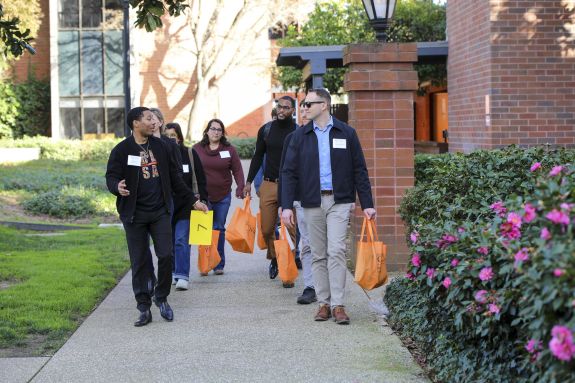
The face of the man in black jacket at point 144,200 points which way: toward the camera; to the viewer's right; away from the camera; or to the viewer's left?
to the viewer's right

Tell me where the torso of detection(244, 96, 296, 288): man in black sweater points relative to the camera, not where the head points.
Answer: toward the camera

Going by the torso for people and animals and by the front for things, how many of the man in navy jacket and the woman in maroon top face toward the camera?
2

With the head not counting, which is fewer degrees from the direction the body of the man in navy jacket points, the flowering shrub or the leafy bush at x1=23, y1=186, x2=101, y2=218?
the flowering shrub

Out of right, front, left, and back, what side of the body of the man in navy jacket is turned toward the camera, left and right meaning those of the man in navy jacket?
front

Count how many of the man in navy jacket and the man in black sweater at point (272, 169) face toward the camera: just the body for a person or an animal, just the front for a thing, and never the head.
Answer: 2

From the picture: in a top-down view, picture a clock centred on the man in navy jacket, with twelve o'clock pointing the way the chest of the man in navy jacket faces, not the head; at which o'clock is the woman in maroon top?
The woman in maroon top is roughly at 5 o'clock from the man in navy jacket.
